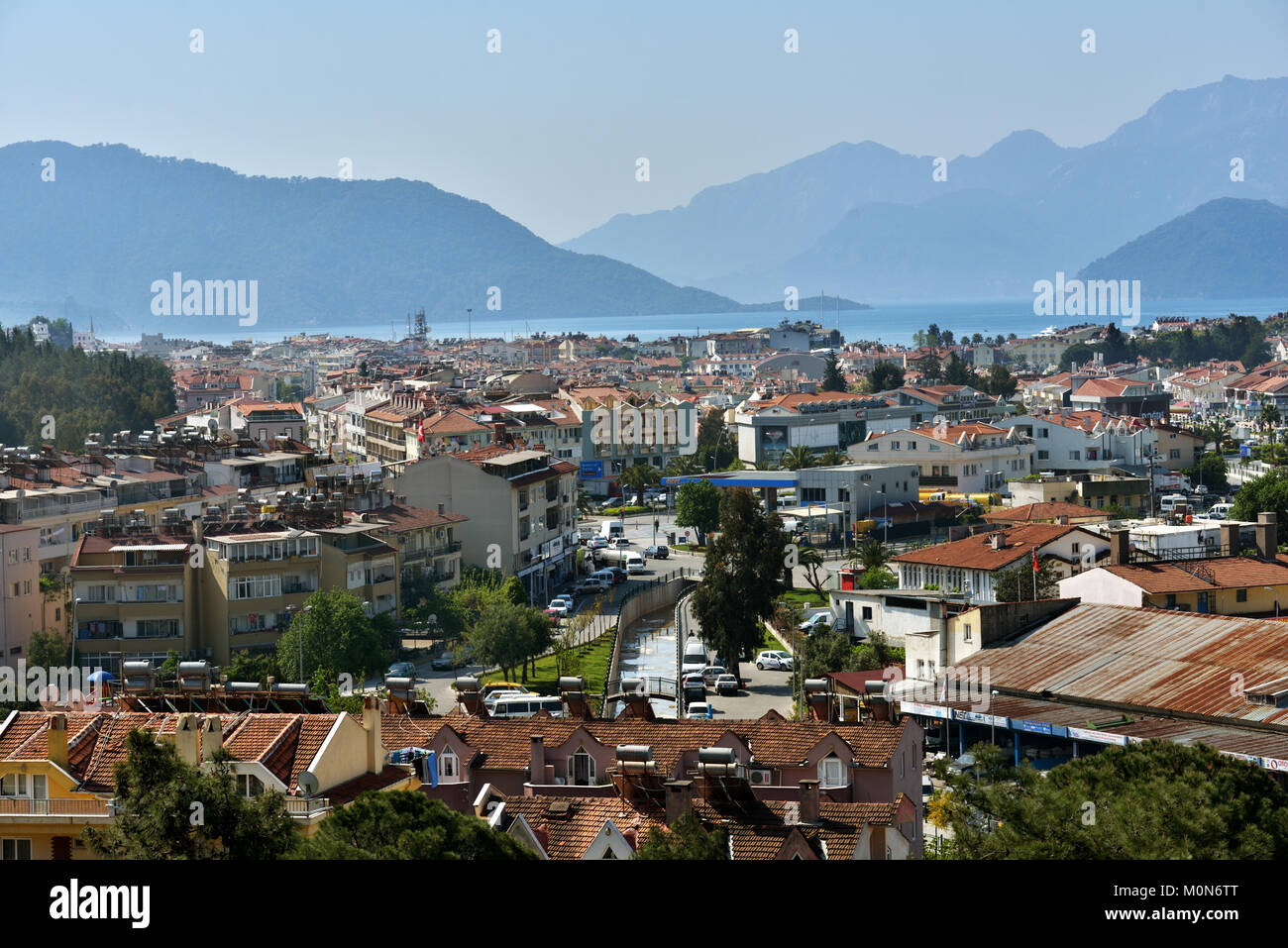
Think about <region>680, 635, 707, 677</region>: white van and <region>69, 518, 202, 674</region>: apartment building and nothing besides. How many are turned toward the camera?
2

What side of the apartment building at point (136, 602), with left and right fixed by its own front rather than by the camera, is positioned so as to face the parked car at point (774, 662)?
left

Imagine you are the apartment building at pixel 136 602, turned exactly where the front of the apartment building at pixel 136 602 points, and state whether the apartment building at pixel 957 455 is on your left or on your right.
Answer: on your left

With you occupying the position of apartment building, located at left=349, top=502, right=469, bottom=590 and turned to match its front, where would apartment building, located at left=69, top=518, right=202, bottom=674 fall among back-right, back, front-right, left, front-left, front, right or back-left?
right

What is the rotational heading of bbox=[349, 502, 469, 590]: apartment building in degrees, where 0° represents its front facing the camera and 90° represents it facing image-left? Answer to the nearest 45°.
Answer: approximately 315°

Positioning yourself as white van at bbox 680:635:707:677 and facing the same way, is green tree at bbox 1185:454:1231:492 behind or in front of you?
behind

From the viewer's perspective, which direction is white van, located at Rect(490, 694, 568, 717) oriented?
to the viewer's left

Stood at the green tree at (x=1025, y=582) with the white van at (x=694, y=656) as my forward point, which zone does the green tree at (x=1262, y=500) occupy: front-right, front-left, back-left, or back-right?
back-right

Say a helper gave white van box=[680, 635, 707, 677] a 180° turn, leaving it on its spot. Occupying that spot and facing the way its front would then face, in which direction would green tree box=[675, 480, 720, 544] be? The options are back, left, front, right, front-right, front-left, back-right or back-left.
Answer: front

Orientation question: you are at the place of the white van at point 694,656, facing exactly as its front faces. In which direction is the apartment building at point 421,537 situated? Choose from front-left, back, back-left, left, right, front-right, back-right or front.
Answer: back-right

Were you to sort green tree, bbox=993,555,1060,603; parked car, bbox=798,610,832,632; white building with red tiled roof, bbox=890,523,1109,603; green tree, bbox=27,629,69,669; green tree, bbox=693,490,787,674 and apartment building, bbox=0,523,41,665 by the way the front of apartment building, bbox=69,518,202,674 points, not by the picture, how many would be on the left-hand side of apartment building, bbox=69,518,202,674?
4

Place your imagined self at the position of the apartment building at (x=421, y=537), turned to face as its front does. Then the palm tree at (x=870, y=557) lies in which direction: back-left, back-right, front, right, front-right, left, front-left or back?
front-left

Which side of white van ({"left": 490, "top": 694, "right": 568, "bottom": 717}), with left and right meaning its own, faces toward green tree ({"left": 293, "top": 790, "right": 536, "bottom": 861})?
left
